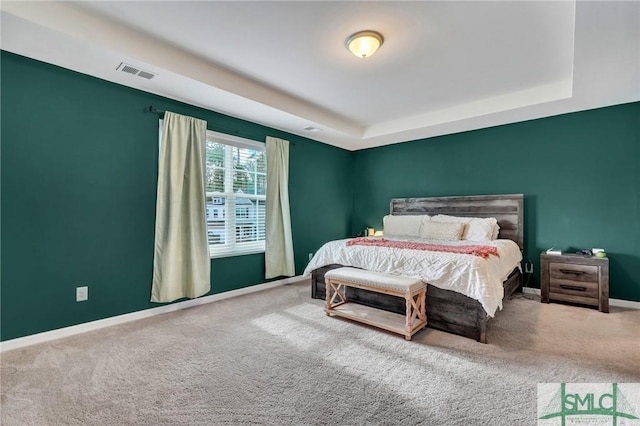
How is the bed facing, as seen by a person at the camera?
facing the viewer and to the left of the viewer

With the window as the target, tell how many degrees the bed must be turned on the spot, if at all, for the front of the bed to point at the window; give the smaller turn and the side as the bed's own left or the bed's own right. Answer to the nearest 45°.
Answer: approximately 45° to the bed's own right

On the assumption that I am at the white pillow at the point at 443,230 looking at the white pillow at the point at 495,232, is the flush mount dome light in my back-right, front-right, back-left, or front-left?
back-right

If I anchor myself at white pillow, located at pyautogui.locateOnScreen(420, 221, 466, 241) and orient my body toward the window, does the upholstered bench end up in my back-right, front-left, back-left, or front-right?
front-left

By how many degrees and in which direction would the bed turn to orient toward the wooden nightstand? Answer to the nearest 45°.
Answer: approximately 135° to its left

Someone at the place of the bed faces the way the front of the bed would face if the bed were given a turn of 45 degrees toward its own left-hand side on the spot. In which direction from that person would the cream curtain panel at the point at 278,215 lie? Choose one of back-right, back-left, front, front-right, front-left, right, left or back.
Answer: right
